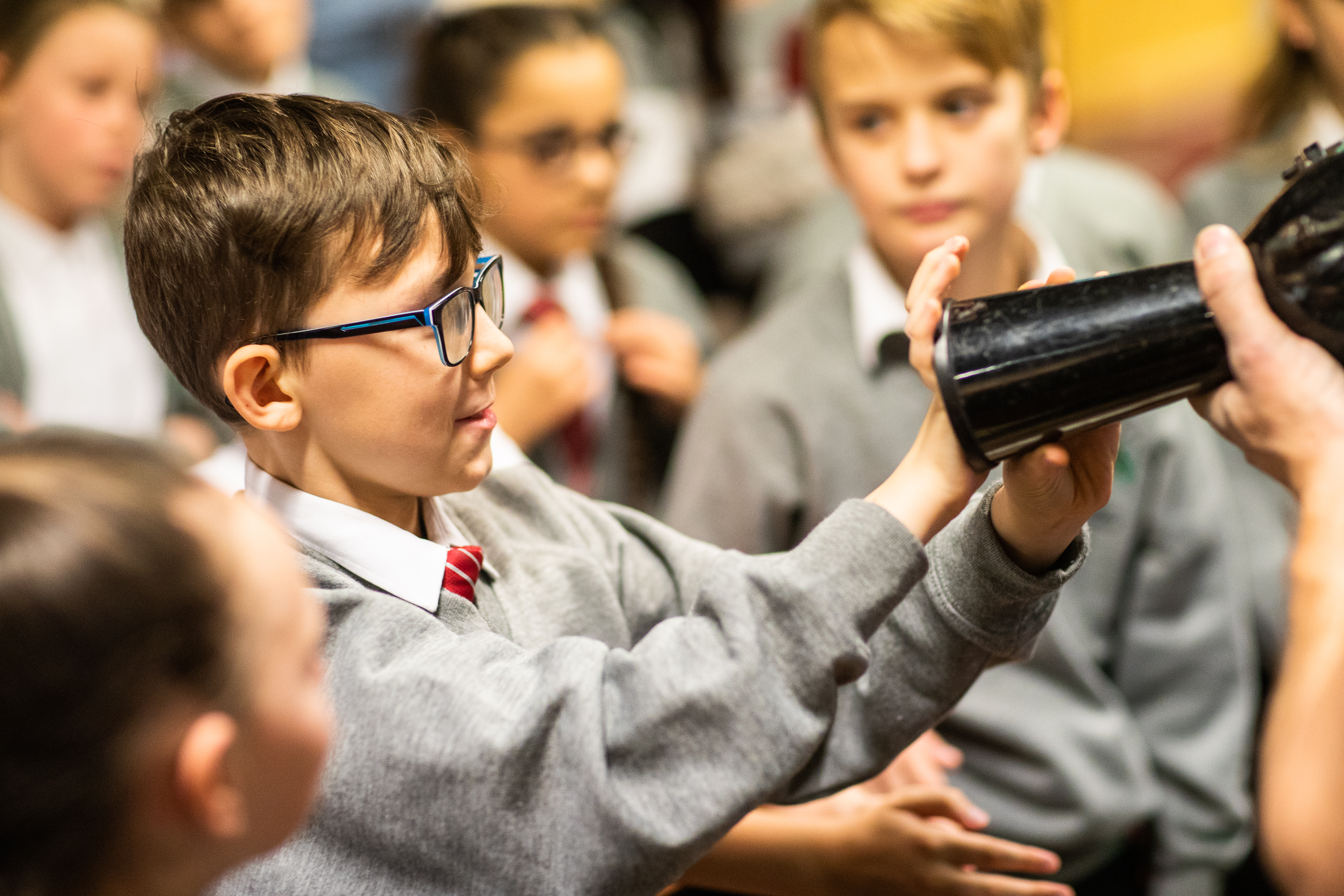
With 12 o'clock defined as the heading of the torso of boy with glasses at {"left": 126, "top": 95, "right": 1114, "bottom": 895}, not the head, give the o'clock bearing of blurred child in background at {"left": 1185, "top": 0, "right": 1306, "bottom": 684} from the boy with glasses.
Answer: The blurred child in background is roughly at 10 o'clock from the boy with glasses.

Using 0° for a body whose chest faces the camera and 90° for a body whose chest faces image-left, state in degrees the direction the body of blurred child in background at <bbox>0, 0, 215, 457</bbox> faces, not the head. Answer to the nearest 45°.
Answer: approximately 315°

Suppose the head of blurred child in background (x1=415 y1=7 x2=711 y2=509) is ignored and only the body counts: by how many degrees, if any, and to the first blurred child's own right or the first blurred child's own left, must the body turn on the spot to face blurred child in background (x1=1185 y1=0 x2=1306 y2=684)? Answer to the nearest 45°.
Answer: approximately 45° to the first blurred child's own left

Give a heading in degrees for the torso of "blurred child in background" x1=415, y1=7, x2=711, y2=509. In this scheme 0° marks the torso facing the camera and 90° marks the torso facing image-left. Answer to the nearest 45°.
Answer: approximately 315°

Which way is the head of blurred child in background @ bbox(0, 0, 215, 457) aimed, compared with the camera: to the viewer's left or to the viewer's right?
to the viewer's right

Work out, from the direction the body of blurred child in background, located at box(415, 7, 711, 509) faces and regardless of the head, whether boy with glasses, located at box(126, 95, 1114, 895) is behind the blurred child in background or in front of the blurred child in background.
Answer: in front

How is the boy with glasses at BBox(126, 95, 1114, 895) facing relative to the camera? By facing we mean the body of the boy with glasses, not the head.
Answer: to the viewer's right

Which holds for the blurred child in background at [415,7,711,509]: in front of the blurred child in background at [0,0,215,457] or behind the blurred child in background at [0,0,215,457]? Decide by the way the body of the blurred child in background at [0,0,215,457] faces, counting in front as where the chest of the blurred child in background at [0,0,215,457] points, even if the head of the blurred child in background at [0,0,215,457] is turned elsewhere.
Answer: in front
